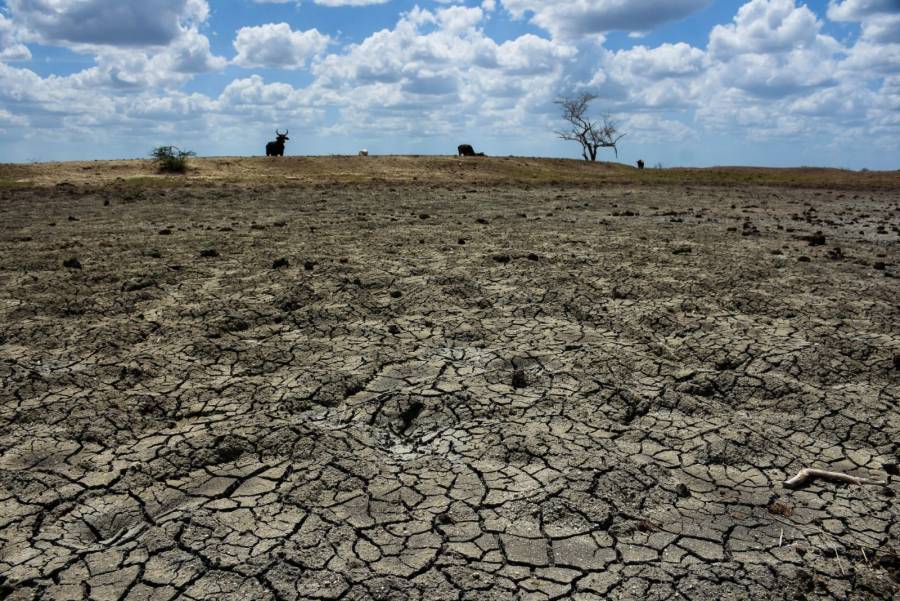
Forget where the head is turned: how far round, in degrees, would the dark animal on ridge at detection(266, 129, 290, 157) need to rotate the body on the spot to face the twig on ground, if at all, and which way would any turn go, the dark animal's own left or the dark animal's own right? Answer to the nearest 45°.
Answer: approximately 45° to the dark animal's own right

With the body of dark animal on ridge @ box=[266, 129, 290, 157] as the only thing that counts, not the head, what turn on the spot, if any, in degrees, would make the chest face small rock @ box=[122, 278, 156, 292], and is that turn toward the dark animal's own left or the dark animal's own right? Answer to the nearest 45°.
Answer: approximately 45° to the dark animal's own right

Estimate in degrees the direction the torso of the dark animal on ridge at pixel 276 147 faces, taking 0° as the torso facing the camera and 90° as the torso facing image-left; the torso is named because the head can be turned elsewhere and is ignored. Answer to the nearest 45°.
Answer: approximately 315°

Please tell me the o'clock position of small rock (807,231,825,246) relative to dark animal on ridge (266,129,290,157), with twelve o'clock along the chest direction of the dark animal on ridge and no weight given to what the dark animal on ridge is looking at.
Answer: The small rock is roughly at 1 o'clock from the dark animal on ridge.

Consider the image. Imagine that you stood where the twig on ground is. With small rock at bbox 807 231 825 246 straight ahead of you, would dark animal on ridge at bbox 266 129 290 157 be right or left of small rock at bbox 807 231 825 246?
left

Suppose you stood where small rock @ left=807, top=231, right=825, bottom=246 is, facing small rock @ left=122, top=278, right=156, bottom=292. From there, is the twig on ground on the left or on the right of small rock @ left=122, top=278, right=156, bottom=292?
left
